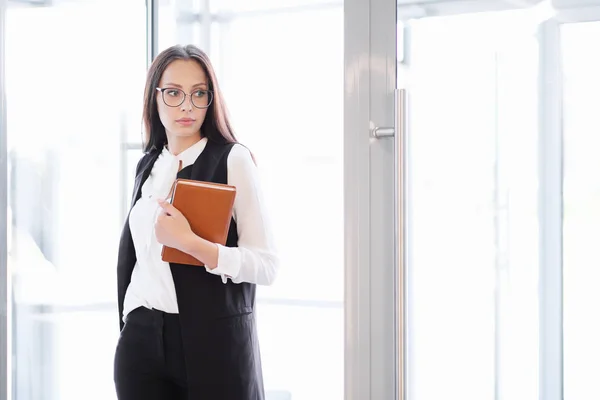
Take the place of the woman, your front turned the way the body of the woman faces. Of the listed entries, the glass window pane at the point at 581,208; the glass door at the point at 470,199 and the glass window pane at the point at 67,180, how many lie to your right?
1

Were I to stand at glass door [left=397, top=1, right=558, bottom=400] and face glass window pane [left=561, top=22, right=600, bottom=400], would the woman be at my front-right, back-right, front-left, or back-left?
back-right

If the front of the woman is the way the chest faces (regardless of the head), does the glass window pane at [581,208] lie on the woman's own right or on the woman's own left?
on the woman's own left

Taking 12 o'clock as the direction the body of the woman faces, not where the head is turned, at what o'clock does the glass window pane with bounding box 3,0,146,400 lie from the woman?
The glass window pane is roughly at 3 o'clock from the woman.

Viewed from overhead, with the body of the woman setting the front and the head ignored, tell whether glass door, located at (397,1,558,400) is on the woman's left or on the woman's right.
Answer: on the woman's left
